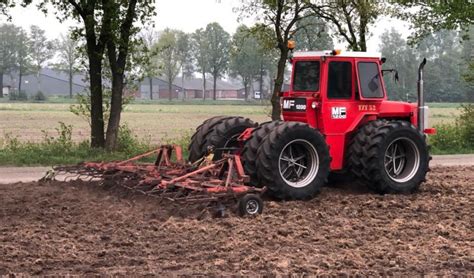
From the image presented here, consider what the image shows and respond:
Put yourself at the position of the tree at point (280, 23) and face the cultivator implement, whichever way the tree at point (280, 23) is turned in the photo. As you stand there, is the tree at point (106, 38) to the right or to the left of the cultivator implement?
right

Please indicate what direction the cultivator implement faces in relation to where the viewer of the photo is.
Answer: facing away from the viewer and to the right of the viewer

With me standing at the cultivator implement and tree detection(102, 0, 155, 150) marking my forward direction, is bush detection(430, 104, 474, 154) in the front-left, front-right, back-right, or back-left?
front-right

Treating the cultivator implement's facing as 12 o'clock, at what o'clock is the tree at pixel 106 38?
The tree is roughly at 10 o'clock from the cultivator implement.

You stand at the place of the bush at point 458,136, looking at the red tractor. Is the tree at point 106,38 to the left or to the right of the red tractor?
right

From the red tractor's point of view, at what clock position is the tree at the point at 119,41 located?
The tree is roughly at 9 o'clock from the red tractor.

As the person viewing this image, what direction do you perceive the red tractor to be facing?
facing away from the viewer and to the right of the viewer

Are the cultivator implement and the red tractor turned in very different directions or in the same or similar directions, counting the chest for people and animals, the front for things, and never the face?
same or similar directions

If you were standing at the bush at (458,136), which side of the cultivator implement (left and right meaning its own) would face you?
front

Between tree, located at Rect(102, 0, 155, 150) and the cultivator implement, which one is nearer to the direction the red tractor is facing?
the tree

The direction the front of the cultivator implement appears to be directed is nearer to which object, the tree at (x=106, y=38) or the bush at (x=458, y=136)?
the bush

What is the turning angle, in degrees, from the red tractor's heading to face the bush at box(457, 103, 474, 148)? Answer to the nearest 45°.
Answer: approximately 45° to its left

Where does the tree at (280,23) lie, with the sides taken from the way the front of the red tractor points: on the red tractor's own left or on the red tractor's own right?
on the red tractor's own left

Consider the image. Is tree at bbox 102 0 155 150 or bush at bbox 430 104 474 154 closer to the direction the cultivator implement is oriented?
the bush

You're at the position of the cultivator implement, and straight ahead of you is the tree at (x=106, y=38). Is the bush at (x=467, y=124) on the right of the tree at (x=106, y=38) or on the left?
right

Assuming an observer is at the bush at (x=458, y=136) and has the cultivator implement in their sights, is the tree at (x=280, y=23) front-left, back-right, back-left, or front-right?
front-right

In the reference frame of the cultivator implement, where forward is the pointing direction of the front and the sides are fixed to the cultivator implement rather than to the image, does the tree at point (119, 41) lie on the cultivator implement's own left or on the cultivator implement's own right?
on the cultivator implement's own left

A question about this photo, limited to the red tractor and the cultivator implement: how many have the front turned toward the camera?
0

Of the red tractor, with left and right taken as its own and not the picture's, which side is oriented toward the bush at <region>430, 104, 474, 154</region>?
front
